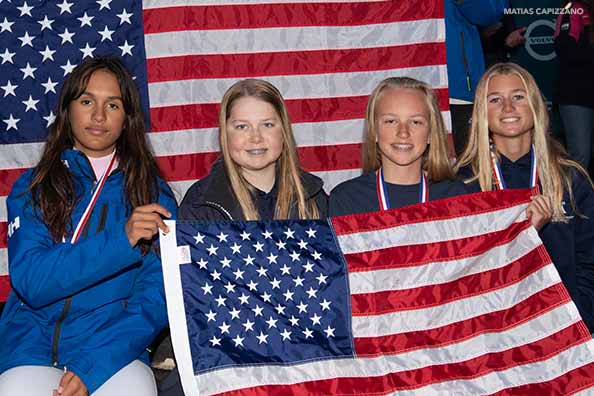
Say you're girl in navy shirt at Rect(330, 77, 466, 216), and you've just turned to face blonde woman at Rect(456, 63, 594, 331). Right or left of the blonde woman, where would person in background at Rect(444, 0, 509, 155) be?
left

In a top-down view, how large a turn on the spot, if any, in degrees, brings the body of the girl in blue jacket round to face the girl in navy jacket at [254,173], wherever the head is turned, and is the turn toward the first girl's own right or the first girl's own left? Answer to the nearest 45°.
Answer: approximately 90° to the first girl's own left

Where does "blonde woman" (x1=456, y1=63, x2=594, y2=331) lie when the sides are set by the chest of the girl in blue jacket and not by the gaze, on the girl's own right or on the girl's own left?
on the girl's own left

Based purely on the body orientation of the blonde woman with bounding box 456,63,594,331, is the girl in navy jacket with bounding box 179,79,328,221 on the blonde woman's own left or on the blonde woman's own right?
on the blonde woman's own right

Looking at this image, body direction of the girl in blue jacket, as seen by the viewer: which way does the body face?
toward the camera

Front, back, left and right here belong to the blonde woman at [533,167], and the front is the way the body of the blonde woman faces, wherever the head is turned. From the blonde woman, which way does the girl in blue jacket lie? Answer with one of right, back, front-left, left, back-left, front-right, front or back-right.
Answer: front-right

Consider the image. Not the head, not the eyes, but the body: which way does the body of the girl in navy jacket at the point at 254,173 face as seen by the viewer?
toward the camera

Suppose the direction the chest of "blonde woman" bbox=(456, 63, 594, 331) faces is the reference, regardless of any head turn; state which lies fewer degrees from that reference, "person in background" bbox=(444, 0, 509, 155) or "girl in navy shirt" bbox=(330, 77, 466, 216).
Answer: the girl in navy shirt

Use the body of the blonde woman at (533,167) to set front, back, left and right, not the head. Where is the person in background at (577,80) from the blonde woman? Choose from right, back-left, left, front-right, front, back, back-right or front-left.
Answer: back

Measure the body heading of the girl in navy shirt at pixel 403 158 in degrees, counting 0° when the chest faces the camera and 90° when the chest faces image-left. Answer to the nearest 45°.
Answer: approximately 0°
